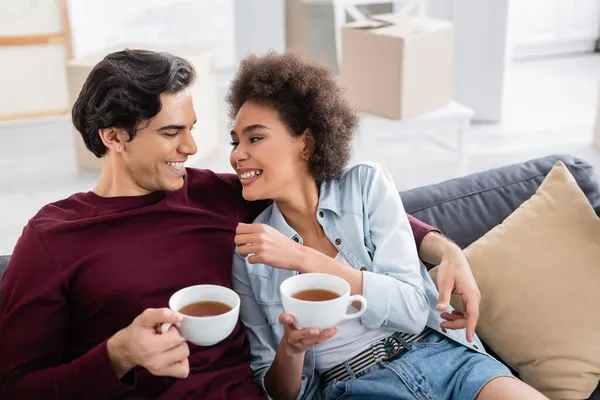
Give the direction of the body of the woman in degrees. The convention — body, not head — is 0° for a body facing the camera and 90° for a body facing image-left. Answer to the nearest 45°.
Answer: approximately 45°

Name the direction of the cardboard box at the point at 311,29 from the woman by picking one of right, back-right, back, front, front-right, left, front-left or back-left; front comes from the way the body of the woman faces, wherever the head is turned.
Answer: back-right

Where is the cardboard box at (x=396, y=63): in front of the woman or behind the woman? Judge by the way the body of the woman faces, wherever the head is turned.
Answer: behind

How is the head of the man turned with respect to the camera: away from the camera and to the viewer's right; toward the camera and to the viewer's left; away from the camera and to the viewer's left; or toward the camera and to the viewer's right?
toward the camera and to the viewer's right

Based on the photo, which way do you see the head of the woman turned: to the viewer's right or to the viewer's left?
to the viewer's left
